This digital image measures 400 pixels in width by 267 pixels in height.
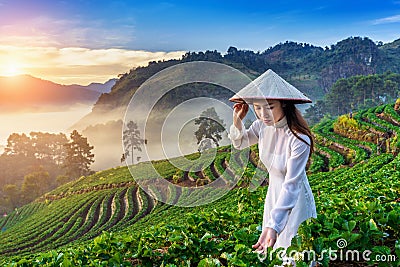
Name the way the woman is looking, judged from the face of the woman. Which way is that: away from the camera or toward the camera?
toward the camera

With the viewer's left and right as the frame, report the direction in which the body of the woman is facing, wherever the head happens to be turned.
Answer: facing the viewer and to the left of the viewer
